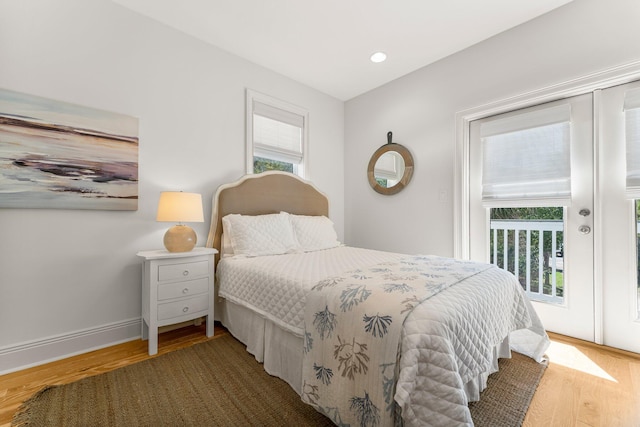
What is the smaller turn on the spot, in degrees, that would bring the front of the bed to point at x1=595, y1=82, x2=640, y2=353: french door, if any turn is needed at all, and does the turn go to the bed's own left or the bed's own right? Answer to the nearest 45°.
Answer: approximately 90° to the bed's own left

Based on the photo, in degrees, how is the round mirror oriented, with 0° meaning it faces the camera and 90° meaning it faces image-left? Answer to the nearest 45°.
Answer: approximately 45°

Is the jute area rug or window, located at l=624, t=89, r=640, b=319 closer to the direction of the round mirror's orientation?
the jute area rug

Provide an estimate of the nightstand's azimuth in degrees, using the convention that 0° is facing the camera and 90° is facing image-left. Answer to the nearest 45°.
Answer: approximately 315°

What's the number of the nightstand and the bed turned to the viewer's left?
0

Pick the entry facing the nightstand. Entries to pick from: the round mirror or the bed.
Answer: the round mirror

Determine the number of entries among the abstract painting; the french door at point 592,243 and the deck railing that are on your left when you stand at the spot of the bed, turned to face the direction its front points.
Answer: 2

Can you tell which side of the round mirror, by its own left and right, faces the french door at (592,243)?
left

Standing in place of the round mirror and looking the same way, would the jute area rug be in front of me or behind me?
in front

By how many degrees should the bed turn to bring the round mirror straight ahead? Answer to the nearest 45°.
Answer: approximately 135° to its left

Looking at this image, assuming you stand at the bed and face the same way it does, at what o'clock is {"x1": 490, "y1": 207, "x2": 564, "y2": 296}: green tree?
The green tree is roughly at 9 o'clock from the bed.
